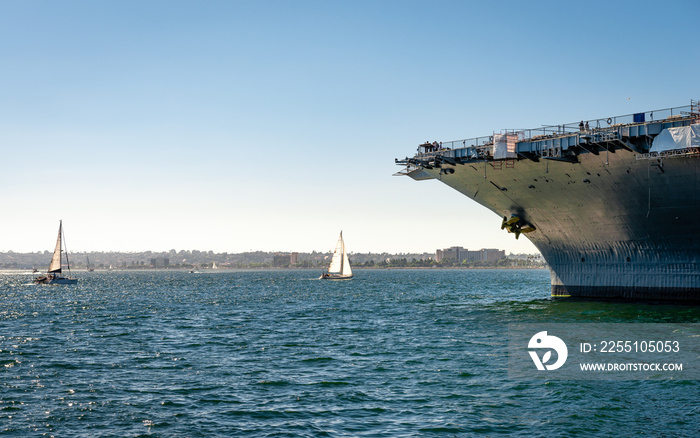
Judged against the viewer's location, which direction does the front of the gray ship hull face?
facing to the left of the viewer
